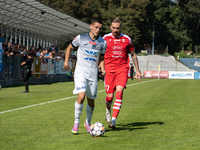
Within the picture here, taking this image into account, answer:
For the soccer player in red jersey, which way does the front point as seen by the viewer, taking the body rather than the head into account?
toward the camera

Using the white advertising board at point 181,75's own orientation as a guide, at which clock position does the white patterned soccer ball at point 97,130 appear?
The white patterned soccer ball is roughly at 12 o'clock from the white advertising board.

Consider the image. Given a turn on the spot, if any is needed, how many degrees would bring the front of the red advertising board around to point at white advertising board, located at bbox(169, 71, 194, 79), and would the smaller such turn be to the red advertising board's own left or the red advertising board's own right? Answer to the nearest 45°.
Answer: approximately 90° to the red advertising board's own left

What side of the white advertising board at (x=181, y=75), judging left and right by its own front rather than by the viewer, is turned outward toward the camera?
front

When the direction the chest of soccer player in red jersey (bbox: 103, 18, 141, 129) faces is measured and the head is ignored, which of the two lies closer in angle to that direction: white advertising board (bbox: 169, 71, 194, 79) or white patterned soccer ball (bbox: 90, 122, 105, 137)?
the white patterned soccer ball

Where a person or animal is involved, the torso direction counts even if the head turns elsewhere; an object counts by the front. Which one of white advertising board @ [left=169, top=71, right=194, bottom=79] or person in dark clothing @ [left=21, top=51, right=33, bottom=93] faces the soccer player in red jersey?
the white advertising board

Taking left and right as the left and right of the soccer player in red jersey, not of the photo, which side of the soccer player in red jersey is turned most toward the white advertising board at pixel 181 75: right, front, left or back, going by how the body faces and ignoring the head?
back

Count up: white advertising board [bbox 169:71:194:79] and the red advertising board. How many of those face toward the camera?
2

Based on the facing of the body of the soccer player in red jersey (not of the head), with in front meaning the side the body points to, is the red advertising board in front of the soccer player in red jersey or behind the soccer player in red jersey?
behind

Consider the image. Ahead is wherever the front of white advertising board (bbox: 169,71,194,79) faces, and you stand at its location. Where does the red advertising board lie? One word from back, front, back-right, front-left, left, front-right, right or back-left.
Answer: right

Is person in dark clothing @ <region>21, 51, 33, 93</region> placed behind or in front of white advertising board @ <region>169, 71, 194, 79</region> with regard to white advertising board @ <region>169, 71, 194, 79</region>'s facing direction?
in front

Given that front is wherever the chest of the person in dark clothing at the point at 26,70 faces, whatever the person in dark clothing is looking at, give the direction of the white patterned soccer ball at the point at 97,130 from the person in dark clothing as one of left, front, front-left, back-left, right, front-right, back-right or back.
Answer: left

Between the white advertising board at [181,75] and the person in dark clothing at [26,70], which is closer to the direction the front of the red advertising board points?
the person in dark clothing
